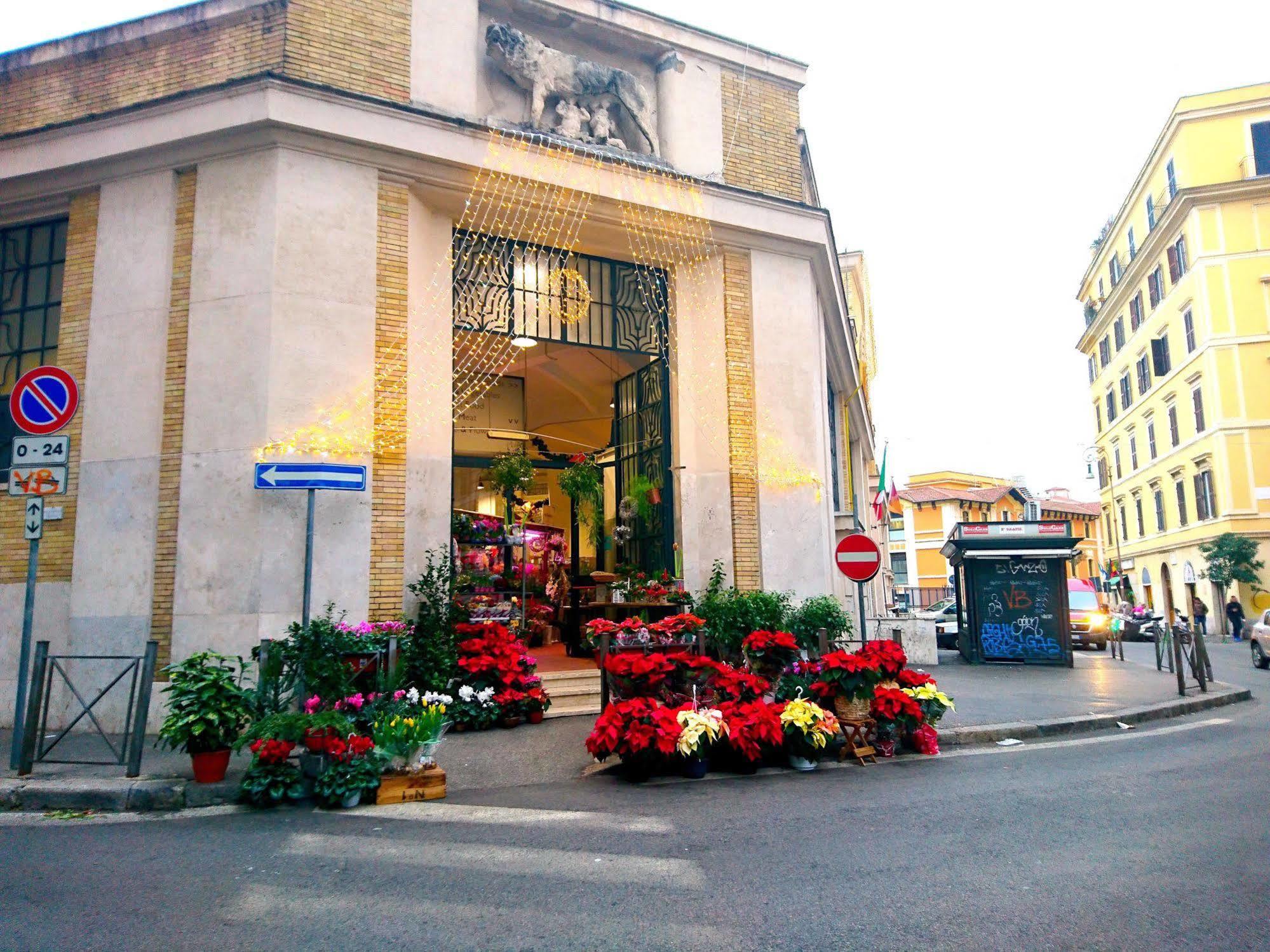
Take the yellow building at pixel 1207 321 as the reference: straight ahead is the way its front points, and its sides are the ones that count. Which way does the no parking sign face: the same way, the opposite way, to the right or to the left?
to the left

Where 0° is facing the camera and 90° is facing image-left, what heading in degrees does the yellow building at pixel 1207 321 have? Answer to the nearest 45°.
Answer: approximately 45°

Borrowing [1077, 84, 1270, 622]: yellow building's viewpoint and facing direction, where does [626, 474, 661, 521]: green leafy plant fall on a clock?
The green leafy plant is roughly at 11 o'clock from the yellow building.

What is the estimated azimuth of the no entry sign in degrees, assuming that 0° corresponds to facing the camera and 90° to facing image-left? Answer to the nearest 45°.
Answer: approximately 0°

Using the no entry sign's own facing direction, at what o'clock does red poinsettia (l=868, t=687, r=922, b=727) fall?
The red poinsettia is roughly at 12 o'clock from the no entry sign.

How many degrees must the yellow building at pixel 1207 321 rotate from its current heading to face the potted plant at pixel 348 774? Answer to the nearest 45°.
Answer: approximately 45° to its left

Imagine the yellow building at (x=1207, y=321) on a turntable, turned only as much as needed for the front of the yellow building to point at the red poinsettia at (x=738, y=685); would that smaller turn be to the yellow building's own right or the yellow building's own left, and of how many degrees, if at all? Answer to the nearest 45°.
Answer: approximately 45° to the yellow building's own left

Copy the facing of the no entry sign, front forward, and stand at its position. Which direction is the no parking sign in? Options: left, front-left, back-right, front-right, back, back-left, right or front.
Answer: front-right

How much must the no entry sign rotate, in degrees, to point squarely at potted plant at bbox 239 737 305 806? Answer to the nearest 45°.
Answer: approximately 45° to its right

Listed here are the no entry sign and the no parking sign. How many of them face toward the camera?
2

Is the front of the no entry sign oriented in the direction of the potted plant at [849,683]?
yes
